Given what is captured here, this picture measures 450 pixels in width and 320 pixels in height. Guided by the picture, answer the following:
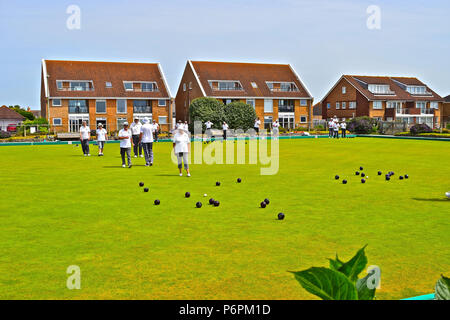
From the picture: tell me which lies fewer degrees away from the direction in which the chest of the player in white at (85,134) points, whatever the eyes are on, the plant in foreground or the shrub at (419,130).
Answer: the plant in foreground

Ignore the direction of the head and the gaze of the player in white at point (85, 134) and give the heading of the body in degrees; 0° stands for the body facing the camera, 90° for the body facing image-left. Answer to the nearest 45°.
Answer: approximately 0°

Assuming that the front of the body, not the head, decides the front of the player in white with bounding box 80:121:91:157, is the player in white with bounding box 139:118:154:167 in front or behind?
in front

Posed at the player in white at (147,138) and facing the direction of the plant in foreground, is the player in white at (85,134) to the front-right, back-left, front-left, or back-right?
back-right

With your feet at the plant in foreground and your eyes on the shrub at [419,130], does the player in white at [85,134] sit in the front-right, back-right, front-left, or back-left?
front-left

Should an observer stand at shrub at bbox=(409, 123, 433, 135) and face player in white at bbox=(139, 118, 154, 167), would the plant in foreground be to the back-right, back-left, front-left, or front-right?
front-left

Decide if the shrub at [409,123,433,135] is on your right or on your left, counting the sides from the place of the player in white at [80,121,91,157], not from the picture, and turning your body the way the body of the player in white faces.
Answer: on your left

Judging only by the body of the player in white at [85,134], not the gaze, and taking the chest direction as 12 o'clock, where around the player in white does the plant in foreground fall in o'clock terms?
The plant in foreground is roughly at 12 o'clock from the player in white.
